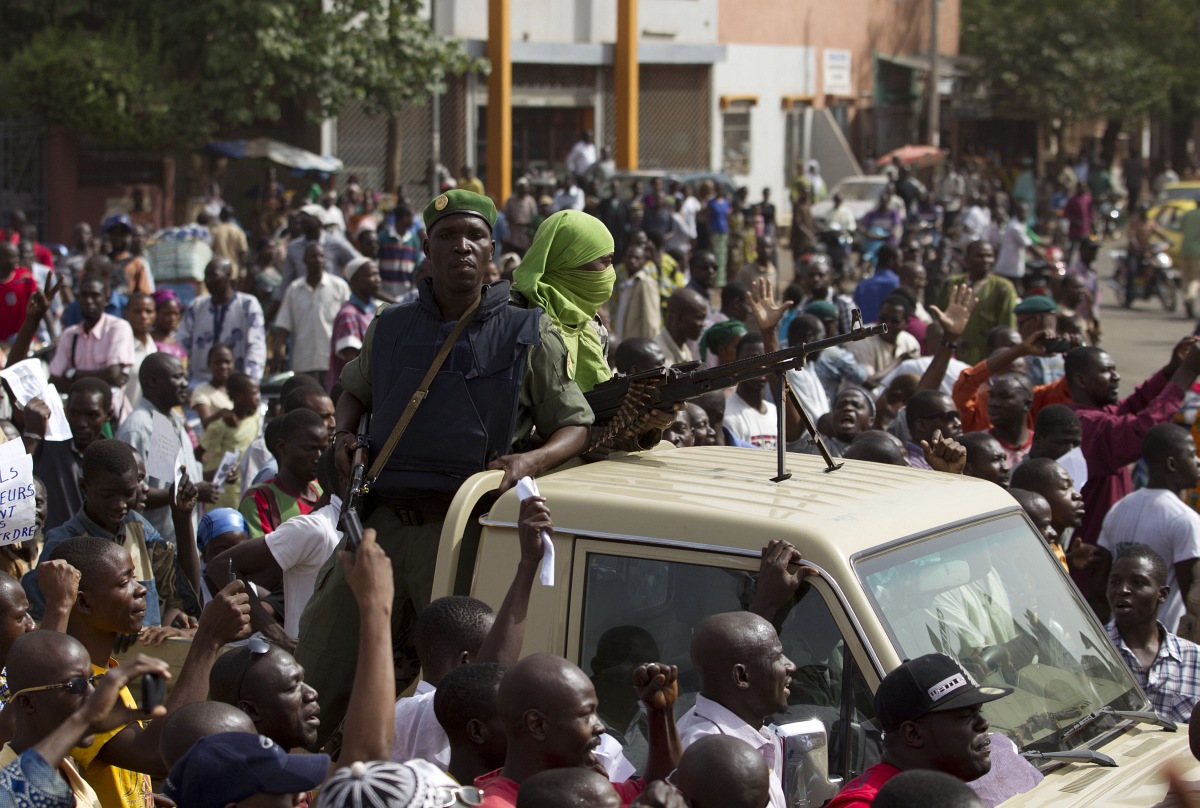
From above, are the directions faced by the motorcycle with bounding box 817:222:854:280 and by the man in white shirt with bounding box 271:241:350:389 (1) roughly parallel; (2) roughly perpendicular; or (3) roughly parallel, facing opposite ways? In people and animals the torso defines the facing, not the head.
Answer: roughly parallel

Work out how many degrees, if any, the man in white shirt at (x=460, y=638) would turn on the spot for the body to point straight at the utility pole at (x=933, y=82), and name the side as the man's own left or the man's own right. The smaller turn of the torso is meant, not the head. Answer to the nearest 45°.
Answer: approximately 45° to the man's own left

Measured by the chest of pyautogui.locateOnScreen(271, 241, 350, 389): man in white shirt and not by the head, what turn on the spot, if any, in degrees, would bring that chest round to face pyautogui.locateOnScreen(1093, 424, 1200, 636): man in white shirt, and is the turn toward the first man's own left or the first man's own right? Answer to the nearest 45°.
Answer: approximately 45° to the first man's own left

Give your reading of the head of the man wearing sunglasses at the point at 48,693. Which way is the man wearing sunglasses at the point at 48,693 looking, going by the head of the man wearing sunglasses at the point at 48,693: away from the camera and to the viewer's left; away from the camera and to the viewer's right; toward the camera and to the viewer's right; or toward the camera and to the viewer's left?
toward the camera and to the viewer's right

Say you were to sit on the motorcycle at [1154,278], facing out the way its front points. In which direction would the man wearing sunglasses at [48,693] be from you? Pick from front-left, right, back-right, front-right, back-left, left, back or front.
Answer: front-right

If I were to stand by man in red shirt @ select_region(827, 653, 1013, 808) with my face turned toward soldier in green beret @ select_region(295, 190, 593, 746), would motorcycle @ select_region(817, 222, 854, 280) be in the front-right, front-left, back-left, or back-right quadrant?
front-right

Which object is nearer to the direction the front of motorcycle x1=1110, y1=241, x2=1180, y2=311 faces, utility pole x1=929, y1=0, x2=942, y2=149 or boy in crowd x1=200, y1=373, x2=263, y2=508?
the boy in crowd

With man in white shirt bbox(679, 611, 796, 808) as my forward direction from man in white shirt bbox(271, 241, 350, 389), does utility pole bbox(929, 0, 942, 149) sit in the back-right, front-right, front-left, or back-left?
back-left

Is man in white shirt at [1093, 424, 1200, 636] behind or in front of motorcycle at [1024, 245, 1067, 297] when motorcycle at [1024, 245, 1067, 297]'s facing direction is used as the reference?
in front

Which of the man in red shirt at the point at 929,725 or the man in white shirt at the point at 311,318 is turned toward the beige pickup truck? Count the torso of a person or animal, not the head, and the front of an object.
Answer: the man in white shirt

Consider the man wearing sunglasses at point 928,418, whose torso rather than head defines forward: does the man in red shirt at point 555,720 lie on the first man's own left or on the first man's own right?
on the first man's own right

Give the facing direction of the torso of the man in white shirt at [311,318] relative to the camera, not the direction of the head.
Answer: toward the camera

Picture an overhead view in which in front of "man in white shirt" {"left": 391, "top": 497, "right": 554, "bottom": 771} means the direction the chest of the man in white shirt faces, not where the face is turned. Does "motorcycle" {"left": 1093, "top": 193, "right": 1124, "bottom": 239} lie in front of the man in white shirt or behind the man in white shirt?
in front

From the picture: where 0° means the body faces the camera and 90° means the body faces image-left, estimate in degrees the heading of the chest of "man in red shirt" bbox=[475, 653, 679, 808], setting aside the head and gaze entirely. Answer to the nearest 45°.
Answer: approximately 270°

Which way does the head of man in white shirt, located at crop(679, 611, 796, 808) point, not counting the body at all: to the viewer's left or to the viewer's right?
to the viewer's right

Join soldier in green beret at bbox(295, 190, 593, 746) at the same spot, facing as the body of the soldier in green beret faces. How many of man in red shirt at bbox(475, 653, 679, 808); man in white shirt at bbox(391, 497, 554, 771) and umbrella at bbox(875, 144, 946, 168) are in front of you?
2

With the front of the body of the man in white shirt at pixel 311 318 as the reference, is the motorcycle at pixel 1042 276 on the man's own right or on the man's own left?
on the man's own left
